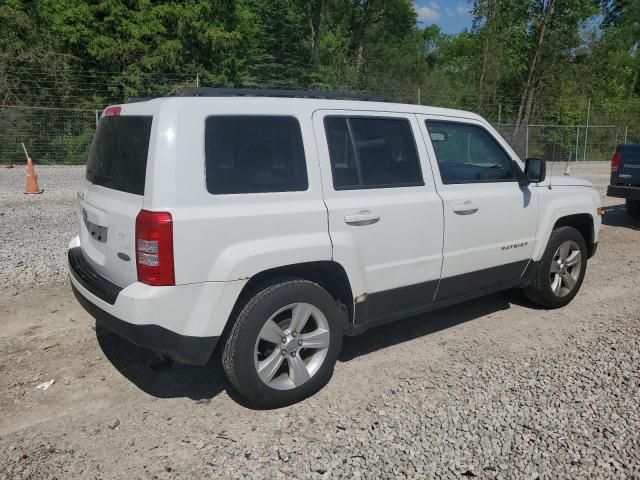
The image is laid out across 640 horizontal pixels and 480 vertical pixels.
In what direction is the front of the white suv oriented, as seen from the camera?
facing away from the viewer and to the right of the viewer

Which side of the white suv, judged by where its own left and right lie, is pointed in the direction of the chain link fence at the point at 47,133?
left

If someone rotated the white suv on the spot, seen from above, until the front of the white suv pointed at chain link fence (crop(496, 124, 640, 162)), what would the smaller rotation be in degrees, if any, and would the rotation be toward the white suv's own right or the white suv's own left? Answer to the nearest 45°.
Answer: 0° — it already faces it
